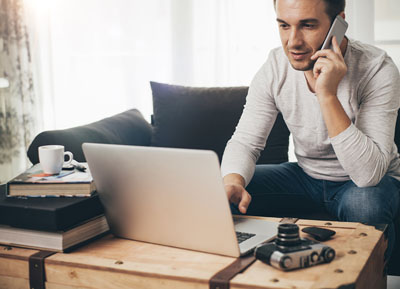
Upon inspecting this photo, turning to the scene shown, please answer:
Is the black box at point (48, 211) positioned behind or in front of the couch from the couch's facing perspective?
in front

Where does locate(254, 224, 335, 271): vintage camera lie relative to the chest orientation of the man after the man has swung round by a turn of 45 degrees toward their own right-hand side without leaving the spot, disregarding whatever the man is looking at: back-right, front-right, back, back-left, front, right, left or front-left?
left

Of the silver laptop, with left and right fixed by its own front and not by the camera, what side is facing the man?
front

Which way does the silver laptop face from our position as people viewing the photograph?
facing away from the viewer and to the right of the viewer

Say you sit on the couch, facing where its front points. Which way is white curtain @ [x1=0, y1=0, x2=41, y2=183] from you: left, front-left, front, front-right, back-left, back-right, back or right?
back-right

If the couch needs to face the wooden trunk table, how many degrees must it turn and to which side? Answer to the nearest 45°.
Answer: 0° — it already faces it

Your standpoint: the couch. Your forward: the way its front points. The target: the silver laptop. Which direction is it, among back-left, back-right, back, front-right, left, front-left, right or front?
front

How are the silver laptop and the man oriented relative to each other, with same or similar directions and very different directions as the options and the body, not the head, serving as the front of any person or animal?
very different directions

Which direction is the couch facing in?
toward the camera

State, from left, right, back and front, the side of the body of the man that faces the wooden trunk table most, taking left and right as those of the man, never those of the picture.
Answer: front

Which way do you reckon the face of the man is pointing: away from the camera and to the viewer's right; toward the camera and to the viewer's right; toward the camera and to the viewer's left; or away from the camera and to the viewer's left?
toward the camera and to the viewer's left

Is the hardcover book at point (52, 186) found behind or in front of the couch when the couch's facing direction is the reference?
in front

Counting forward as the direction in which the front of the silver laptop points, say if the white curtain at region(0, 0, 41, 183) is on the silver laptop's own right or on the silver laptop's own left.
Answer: on the silver laptop's own left

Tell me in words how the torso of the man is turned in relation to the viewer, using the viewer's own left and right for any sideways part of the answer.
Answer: facing the viewer and to the left of the viewer

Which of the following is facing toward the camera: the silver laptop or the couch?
the couch

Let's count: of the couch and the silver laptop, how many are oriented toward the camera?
1
